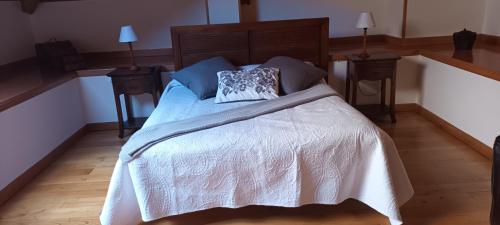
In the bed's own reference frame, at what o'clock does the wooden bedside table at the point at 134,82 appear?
The wooden bedside table is roughly at 5 o'clock from the bed.

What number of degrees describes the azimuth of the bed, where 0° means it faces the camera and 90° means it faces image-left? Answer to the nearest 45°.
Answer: approximately 0°

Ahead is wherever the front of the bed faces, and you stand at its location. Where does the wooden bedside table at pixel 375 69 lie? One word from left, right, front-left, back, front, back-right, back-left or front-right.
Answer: back-left
